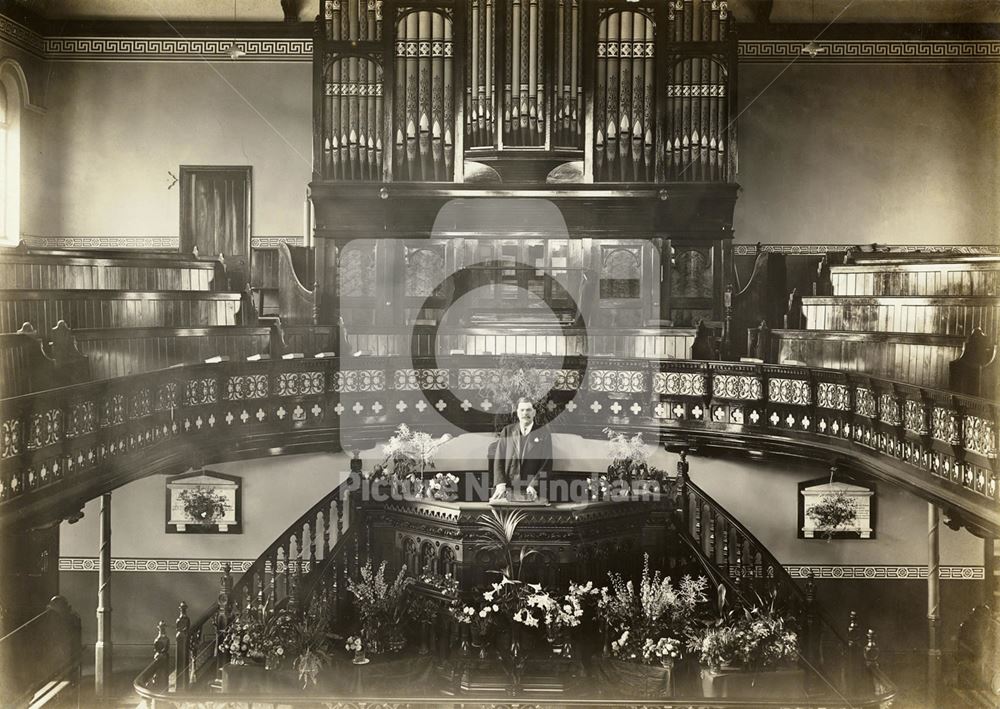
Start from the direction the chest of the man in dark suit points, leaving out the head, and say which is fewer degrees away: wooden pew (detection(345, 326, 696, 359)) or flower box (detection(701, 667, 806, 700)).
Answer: the flower box

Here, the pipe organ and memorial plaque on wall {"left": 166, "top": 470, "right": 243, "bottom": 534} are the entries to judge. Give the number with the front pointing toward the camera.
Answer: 2

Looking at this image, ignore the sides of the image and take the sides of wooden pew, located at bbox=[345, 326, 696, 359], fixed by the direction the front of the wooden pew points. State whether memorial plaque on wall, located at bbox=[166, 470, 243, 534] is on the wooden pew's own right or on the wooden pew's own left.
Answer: on the wooden pew's own right

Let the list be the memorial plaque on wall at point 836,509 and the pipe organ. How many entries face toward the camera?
2

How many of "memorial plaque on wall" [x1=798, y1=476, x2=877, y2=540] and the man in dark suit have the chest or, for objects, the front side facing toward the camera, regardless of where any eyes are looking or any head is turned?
2

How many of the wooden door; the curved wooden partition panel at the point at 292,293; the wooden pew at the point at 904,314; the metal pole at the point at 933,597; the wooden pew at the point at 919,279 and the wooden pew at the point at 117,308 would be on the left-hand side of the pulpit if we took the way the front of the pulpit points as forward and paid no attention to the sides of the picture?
3
